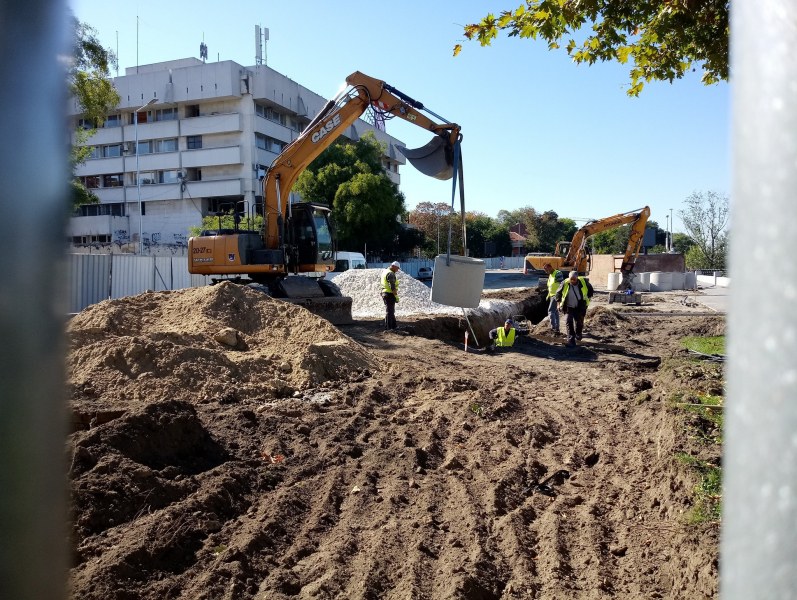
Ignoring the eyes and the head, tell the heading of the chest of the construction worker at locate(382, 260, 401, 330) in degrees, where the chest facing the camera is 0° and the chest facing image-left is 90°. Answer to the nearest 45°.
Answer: approximately 270°

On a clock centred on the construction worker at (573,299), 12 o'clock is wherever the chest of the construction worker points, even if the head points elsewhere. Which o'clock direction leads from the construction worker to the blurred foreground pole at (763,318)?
The blurred foreground pole is roughly at 12 o'clock from the construction worker.

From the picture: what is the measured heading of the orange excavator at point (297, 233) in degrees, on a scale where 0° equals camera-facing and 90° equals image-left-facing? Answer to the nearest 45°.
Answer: approximately 270°

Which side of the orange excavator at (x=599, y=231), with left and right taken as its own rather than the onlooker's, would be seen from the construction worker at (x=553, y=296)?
right

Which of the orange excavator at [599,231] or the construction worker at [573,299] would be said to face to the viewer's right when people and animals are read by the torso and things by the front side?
the orange excavator

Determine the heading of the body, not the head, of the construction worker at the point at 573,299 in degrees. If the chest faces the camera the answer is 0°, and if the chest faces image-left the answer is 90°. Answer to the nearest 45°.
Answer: approximately 0°

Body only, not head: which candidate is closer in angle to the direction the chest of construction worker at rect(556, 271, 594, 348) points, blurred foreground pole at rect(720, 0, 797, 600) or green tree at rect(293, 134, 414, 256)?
the blurred foreground pole

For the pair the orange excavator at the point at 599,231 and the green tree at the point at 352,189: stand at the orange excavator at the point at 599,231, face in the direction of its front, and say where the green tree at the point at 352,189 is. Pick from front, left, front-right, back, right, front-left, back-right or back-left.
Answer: back-left

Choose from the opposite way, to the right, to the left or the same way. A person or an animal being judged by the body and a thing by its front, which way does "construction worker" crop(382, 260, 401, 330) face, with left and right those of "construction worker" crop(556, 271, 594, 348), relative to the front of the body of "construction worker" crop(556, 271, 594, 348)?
to the left

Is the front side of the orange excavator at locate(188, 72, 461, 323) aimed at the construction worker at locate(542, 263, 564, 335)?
yes

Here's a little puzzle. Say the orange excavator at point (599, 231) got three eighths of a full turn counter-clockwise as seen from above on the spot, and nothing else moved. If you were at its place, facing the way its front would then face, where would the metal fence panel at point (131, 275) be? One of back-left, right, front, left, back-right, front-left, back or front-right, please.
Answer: left

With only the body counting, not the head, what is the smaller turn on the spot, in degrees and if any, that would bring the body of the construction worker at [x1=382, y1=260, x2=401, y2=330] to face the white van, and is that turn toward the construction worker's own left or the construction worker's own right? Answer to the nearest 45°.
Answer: approximately 90° to the construction worker's own left

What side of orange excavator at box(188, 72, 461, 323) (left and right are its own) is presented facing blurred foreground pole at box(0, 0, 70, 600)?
right

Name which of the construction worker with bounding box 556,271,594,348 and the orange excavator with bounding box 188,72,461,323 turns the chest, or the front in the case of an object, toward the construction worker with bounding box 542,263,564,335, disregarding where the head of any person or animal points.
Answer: the orange excavator

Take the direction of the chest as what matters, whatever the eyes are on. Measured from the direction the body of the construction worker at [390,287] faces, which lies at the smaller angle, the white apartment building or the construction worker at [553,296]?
the construction worker

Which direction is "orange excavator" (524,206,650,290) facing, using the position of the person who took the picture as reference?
facing to the right of the viewer
